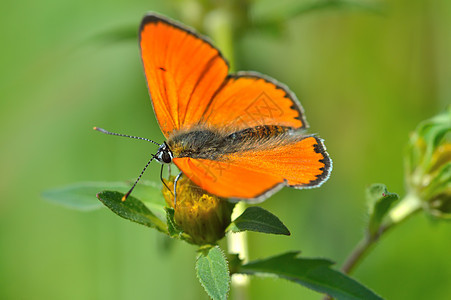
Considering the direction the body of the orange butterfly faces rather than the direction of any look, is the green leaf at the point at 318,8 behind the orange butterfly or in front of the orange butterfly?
behind

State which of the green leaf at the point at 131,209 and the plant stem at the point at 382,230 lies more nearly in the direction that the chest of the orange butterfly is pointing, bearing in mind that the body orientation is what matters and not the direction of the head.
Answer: the green leaf

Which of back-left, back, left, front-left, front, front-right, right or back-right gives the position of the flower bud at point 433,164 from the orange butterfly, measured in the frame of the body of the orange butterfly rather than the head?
back

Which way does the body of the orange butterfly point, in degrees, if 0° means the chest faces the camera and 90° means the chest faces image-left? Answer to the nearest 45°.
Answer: approximately 90°

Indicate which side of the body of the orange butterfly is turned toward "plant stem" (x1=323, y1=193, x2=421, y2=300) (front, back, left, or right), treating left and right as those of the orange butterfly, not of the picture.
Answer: back
